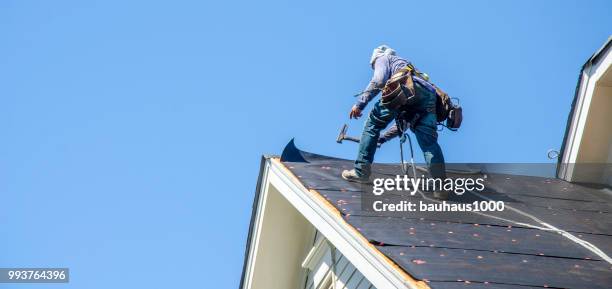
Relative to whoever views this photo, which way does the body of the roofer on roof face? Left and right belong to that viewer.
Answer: facing away from the viewer and to the left of the viewer
